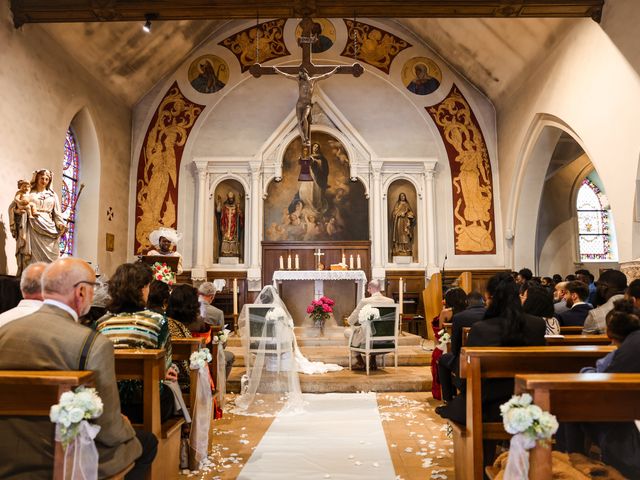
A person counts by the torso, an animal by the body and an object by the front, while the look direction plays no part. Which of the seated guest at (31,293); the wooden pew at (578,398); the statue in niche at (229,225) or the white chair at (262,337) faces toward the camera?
the statue in niche

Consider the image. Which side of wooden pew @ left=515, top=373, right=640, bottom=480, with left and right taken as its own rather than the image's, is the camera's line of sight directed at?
back

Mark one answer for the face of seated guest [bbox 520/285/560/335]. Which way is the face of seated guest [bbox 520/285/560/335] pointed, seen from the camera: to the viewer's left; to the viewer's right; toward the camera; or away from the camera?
away from the camera

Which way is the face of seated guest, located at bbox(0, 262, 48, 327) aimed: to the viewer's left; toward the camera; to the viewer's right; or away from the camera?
away from the camera

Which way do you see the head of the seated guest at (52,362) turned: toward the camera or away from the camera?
away from the camera

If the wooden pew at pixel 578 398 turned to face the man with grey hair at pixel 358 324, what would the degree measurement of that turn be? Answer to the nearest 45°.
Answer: approximately 45° to its left

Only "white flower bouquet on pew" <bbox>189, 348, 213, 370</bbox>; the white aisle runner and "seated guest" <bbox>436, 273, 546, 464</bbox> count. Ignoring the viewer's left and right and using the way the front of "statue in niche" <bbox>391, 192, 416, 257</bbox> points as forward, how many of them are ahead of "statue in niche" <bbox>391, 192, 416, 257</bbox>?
3

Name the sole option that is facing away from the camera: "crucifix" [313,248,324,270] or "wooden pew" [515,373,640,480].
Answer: the wooden pew

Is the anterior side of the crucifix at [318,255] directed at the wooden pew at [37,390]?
yes

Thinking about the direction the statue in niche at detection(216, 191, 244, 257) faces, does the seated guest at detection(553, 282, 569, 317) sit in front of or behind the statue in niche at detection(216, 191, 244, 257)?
in front
